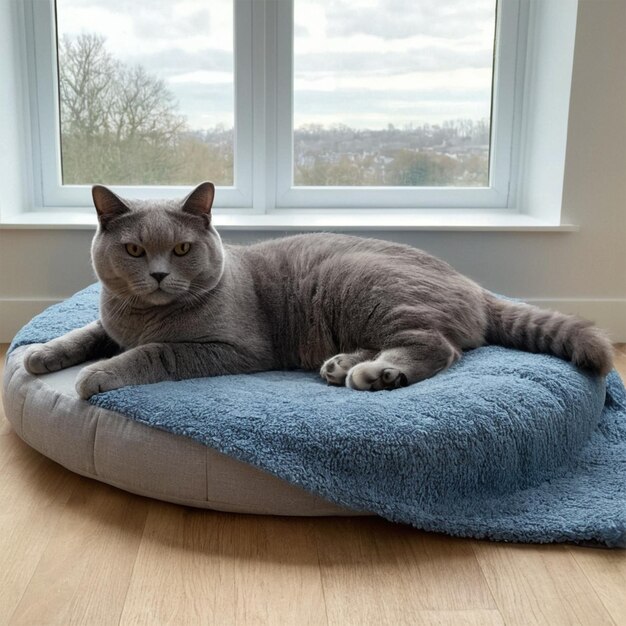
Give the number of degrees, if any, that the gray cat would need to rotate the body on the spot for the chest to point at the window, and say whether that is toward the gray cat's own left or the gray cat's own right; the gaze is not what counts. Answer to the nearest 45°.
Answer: approximately 90° to the gray cat's own right

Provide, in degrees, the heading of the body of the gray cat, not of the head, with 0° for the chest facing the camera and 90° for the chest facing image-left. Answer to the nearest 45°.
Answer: approximately 90°

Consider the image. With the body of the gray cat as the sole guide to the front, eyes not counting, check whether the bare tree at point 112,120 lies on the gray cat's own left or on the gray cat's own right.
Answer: on the gray cat's own right
